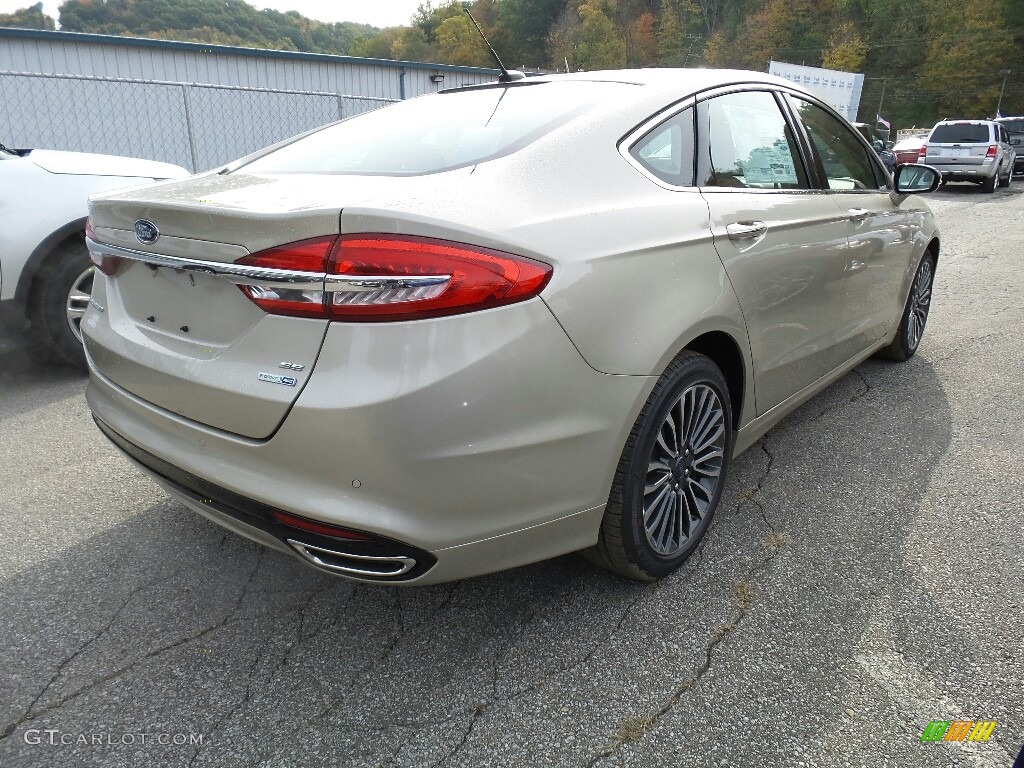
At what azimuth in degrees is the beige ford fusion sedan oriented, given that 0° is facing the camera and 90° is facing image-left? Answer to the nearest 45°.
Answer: approximately 225°

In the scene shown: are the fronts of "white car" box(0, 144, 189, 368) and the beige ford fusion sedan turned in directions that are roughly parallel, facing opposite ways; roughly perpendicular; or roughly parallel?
roughly parallel

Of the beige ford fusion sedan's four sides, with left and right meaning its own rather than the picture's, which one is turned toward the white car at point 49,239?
left

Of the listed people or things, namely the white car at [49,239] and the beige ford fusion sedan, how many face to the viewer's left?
0

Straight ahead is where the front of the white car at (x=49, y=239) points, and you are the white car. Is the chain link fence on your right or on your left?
on your left

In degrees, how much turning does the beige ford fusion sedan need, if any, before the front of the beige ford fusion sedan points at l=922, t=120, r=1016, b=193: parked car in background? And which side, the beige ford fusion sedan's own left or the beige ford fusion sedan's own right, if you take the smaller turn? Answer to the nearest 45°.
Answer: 0° — it already faces it

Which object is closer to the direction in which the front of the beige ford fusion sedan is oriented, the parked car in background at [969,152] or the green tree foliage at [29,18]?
the parked car in background

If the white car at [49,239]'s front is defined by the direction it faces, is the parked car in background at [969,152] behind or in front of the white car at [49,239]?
in front

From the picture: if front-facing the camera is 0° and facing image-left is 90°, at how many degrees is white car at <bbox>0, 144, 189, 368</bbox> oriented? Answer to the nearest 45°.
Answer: approximately 270°

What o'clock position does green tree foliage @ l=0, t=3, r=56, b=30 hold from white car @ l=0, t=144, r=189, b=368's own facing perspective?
The green tree foliage is roughly at 9 o'clock from the white car.
